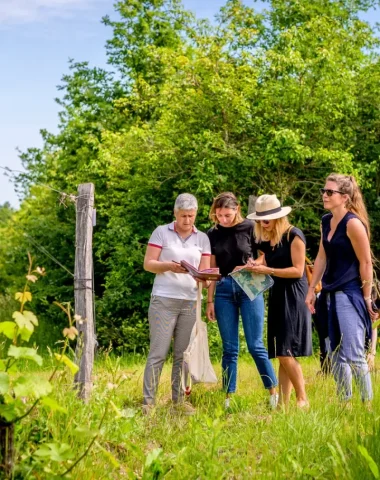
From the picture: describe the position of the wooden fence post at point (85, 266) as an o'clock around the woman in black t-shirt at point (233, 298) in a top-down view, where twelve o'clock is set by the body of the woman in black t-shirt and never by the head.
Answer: The wooden fence post is roughly at 3 o'clock from the woman in black t-shirt.

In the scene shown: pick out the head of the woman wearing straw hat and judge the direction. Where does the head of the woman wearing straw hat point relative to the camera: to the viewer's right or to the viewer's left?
to the viewer's left

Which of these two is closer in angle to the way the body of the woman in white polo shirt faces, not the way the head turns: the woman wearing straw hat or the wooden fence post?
the woman wearing straw hat

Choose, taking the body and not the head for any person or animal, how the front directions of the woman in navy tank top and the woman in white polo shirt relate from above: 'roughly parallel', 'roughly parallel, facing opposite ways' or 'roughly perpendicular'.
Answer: roughly perpendicular

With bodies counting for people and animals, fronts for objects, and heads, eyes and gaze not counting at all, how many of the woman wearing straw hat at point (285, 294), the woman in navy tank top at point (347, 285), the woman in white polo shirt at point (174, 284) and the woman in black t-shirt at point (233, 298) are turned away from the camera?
0

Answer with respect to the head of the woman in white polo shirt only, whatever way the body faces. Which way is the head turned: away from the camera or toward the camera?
toward the camera

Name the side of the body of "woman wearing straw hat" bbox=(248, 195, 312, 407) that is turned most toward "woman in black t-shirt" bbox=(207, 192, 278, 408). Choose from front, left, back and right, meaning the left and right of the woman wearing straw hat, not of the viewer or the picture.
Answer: right

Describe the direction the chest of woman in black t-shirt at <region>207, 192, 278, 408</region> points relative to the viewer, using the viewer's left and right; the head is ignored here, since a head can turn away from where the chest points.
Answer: facing the viewer

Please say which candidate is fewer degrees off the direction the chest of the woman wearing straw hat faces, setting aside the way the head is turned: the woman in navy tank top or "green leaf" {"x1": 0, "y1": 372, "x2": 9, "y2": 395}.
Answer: the green leaf

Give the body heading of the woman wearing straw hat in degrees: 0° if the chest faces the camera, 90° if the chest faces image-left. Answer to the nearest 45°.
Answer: approximately 45°

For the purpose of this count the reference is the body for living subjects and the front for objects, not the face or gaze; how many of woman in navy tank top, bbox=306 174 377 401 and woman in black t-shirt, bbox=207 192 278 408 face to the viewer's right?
0

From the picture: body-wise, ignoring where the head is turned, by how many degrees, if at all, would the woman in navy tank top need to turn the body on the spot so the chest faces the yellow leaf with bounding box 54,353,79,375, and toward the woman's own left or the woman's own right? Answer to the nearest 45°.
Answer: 0° — they already face it

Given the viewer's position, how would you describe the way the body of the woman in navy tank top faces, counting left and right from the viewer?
facing the viewer and to the left of the viewer

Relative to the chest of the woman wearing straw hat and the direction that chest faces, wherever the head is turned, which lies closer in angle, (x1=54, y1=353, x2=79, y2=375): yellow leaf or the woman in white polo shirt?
the yellow leaf

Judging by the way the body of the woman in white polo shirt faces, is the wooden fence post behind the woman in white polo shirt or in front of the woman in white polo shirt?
behind

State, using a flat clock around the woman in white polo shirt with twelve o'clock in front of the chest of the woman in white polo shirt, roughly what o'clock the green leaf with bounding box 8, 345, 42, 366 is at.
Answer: The green leaf is roughly at 2 o'clock from the woman in white polo shirt.

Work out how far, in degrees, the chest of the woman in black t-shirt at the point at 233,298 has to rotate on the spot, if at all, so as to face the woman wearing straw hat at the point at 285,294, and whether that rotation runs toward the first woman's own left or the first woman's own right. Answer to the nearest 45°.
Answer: approximately 45° to the first woman's own left

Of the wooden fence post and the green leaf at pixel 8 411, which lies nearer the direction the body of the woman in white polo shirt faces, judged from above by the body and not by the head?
the green leaf

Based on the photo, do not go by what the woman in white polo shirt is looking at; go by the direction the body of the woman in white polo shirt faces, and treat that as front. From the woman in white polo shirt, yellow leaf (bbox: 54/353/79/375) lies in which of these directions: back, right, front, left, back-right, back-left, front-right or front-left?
front-right

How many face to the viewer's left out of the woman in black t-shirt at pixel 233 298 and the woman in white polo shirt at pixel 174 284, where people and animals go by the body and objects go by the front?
0
